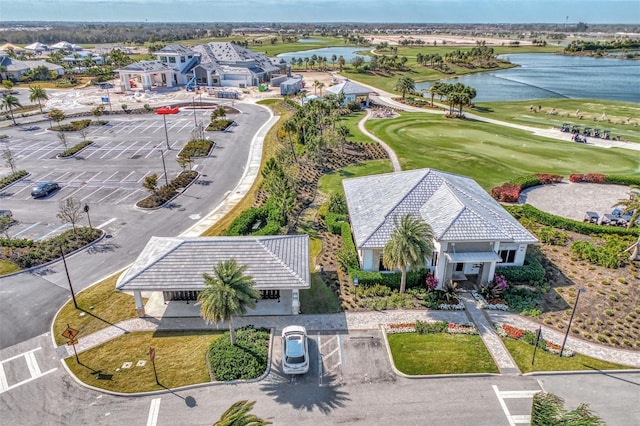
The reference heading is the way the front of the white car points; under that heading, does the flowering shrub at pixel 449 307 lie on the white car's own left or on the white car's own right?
on the white car's own right

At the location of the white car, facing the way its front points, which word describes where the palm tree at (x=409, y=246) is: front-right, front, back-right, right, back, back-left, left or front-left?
front-right

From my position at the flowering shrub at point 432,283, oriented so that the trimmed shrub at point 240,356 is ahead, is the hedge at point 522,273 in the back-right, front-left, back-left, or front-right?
back-left

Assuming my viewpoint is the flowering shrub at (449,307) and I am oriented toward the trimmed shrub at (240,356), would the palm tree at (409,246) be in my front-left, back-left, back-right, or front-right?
front-right

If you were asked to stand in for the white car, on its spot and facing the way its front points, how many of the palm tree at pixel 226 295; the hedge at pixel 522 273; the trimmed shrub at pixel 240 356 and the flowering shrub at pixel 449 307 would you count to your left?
2

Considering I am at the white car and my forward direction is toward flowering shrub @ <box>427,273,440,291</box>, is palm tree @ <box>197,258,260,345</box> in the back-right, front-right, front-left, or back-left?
back-left

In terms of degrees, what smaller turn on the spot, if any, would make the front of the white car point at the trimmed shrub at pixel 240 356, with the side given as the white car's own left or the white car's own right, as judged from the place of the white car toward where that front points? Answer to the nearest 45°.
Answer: approximately 90° to the white car's own left

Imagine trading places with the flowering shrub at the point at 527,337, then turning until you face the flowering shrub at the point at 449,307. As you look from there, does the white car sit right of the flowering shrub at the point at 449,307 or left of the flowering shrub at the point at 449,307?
left

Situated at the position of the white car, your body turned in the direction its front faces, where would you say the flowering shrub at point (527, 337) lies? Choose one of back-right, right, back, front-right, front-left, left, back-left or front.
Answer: right

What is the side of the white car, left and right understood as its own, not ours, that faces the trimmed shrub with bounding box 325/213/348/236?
front

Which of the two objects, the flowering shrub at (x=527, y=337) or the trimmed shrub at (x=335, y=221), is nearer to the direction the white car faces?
the trimmed shrub

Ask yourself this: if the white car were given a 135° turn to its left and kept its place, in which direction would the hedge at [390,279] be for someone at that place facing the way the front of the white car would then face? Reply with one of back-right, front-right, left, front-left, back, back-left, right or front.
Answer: back

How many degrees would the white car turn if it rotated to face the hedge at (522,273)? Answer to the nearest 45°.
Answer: approximately 45° to its right

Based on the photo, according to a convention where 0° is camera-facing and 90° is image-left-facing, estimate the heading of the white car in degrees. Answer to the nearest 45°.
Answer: approximately 180°

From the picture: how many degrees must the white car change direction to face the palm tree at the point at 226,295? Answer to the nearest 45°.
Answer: approximately 90° to its left

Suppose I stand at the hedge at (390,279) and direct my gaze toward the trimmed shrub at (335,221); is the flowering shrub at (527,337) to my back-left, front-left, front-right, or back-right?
back-right
